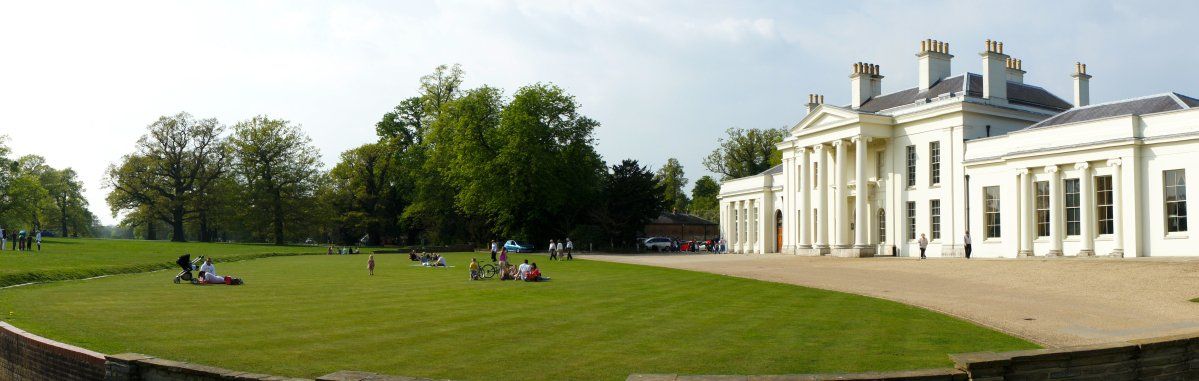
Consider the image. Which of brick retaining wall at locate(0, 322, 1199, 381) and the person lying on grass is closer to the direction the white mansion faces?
the person lying on grass

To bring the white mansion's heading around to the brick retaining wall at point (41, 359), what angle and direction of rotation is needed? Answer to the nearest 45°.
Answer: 0° — it already faces it

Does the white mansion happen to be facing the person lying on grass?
yes

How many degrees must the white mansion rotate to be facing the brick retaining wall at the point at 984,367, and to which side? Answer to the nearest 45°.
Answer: approximately 45° to its left

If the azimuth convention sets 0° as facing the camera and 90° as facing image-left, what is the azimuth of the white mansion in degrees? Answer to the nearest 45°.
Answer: approximately 45°
